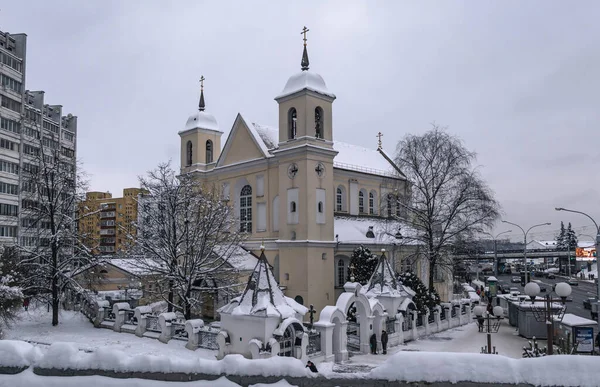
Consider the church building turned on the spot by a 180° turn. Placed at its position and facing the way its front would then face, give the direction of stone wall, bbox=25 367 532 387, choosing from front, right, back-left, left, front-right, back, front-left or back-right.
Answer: back-right

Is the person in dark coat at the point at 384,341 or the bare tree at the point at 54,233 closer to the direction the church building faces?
the bare tree

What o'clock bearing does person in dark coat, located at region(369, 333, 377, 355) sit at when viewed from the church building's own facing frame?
The person in dark coat is roughly at 10 o'clock from the church building.

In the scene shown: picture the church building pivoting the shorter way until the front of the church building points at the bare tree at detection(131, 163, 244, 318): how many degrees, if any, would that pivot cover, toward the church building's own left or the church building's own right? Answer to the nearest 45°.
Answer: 0° — it already faces it

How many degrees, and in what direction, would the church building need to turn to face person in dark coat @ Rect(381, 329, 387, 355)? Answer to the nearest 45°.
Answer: approximately 45° to its left

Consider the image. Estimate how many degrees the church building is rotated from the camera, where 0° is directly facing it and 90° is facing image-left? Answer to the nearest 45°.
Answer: approximately 45°

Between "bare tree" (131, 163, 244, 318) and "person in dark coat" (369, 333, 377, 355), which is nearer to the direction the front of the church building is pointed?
the bare tree

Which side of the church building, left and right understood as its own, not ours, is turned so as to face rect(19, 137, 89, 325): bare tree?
front
